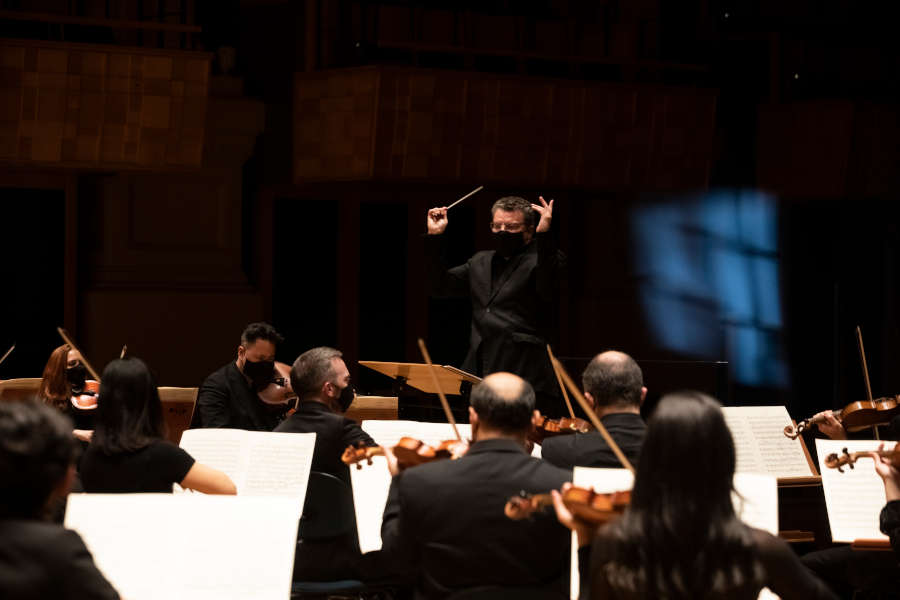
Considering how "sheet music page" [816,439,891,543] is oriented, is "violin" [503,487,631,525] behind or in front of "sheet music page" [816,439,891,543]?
in front

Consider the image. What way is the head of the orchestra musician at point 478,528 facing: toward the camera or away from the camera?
away from the camera

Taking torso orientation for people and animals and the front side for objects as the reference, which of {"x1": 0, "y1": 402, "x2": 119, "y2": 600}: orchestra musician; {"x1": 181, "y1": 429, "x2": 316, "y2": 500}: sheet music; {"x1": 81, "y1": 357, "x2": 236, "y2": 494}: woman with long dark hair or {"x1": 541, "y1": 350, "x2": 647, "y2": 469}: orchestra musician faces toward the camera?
the sheet music

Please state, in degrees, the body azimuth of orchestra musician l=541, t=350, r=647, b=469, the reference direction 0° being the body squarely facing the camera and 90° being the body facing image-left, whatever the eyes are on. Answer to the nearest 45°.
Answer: approximately 180°

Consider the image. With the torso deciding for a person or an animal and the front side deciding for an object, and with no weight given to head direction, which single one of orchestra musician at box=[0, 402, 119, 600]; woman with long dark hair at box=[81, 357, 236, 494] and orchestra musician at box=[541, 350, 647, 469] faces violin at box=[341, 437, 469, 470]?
orchestra musician at box=[0, 402, 119, 600]

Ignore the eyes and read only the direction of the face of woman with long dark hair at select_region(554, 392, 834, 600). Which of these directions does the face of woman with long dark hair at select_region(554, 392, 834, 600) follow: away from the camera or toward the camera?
away from the camera

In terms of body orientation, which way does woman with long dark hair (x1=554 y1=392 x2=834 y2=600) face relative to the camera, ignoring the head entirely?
away from the camera

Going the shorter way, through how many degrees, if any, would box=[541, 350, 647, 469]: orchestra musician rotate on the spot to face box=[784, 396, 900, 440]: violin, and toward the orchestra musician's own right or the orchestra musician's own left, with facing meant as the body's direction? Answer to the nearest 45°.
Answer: approximately 45° to the orchestra musician's own right

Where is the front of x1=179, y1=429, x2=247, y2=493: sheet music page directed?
toward the camera

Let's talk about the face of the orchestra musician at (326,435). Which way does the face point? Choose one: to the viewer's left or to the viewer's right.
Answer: to the viewer's right

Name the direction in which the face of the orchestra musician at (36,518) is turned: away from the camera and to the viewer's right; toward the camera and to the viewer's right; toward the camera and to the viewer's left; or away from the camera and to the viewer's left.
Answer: away from the camera and to the viewer's right

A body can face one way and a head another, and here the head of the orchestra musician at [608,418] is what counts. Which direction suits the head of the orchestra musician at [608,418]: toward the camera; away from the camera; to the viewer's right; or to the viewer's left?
away from the camera

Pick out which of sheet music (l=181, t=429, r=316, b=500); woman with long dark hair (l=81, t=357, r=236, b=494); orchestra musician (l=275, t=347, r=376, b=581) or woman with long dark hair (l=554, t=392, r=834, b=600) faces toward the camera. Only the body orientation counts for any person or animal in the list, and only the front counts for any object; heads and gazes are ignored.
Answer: the sheet music

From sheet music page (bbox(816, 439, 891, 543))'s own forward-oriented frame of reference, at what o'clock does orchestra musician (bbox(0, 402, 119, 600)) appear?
The orchestra musician is roughly at 1 o'clock from the sheet music page.

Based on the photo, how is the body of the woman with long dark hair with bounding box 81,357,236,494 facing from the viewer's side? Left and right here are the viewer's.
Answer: facing away from the viewer

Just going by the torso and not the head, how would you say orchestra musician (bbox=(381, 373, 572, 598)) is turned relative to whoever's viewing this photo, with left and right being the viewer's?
facing away from the viewer

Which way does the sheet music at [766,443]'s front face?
toward the camera
